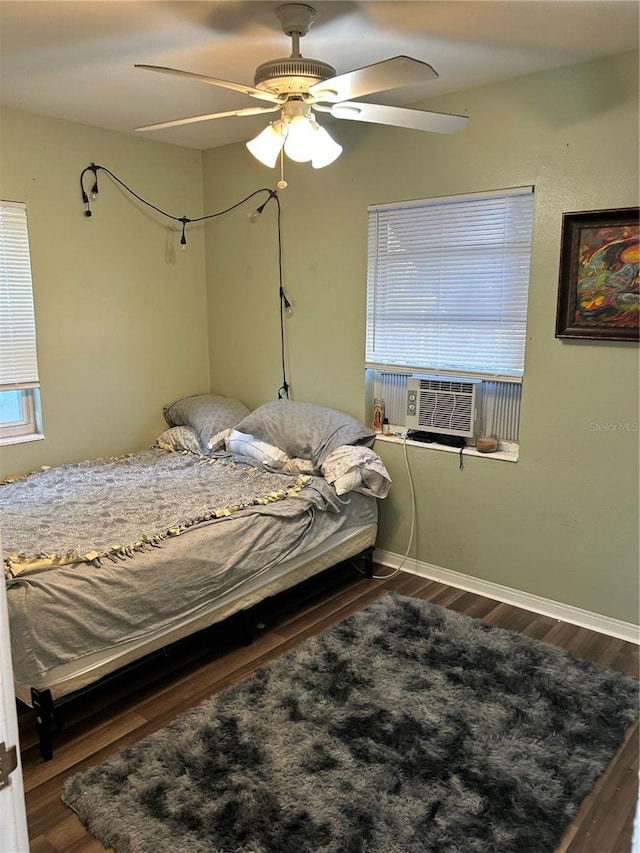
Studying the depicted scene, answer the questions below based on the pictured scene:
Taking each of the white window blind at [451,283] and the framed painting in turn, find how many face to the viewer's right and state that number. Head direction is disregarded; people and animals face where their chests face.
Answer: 0

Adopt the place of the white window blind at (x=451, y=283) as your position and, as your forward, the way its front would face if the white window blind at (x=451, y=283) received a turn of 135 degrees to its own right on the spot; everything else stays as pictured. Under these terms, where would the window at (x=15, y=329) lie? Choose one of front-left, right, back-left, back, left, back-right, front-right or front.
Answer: left

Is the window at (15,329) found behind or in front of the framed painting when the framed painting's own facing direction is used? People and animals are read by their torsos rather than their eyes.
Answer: in front

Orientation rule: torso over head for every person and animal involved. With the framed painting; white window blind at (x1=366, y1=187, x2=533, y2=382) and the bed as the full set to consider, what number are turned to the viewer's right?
0

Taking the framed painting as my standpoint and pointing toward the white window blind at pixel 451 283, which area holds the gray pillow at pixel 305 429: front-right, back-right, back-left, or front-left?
front-left

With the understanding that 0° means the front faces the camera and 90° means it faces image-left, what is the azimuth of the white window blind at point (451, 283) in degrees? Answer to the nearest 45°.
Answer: approximately 45°

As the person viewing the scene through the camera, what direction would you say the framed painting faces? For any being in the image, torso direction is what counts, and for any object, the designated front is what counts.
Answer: facing the viewer and to the left of the viewer

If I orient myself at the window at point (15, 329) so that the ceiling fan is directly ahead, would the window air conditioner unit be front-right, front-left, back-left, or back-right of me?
front-left

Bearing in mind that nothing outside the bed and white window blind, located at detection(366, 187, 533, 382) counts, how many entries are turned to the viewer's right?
0

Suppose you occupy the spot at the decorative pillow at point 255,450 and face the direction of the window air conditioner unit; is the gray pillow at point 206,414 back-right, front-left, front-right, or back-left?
back-left

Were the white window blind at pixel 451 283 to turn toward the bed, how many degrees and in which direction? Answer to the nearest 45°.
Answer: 0° — it already faces it

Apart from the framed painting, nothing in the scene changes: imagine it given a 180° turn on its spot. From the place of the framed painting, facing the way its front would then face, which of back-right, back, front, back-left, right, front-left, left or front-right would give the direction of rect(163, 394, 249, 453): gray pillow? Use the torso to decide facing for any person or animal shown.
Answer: back-left

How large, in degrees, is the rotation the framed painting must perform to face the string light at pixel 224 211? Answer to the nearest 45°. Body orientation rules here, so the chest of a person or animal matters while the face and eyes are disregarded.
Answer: approximately 45° to its right

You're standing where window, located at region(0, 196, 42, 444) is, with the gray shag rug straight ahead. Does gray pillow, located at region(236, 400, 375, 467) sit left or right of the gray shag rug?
left

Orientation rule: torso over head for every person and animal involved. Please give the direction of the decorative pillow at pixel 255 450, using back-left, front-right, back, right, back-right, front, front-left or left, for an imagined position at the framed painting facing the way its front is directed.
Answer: front-right
